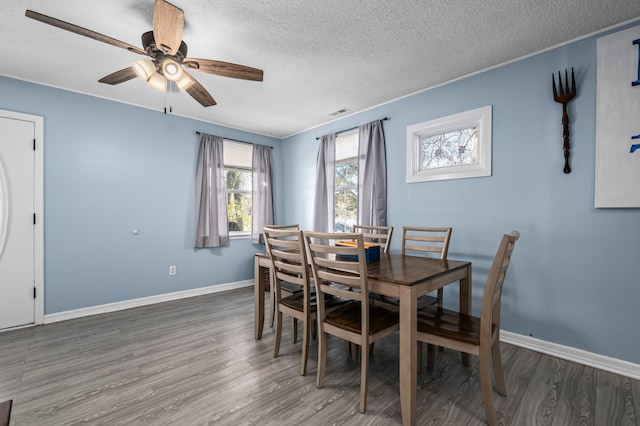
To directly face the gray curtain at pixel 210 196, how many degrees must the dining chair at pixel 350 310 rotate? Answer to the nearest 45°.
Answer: approximately 90° to its left

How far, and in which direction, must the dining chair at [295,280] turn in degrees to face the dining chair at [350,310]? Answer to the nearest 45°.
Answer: approximately 90° to its right

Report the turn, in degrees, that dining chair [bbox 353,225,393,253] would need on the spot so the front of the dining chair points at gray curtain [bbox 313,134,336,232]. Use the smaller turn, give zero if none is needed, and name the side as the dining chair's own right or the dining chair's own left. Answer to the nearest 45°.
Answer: approximately 90° to the dining chair's own right

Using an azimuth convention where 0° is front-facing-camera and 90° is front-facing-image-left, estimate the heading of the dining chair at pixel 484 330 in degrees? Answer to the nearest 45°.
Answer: approximately 90°

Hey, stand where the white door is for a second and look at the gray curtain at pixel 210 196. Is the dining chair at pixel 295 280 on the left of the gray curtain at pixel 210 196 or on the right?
right

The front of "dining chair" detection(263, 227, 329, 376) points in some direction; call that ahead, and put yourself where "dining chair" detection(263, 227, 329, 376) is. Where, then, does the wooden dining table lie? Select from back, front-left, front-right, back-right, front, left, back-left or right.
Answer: right

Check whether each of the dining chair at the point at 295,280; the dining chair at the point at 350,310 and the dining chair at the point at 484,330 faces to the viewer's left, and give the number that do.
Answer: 1

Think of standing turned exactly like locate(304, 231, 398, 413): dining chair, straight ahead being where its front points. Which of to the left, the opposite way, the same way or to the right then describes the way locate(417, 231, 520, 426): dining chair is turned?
to the left

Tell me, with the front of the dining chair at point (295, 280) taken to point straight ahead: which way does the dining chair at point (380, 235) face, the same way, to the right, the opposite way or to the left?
the opposite way
